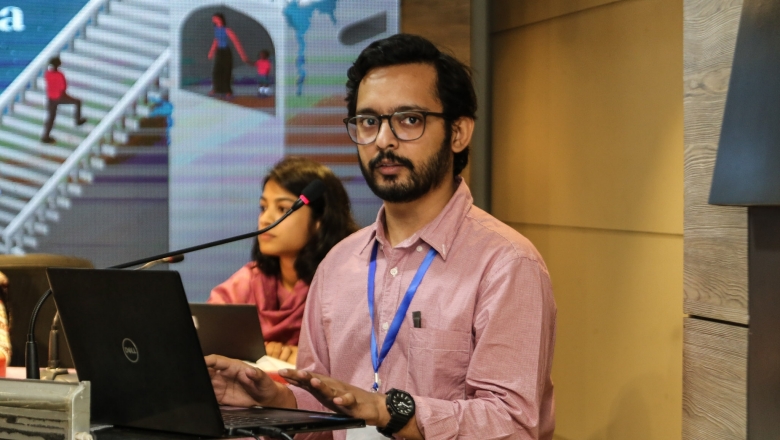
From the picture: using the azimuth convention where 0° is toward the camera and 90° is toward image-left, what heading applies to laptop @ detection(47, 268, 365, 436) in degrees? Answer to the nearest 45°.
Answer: approximately 225°

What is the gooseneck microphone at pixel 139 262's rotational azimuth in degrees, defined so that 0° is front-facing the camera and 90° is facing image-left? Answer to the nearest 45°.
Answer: approximately 270°

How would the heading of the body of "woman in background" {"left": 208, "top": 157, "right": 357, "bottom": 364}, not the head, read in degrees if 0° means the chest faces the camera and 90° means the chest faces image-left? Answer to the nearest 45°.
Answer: approximately 45°

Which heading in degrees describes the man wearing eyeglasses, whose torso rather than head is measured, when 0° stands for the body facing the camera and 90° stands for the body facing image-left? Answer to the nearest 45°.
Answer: approximately 45°

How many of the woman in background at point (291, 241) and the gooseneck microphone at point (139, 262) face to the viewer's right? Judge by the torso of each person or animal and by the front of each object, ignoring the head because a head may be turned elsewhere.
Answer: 1

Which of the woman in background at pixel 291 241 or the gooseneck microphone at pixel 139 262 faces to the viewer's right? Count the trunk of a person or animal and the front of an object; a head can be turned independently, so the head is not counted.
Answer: the gooseneck microphone

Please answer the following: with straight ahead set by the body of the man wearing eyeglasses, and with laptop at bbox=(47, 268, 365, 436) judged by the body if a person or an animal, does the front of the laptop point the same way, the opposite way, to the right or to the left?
the opposite way

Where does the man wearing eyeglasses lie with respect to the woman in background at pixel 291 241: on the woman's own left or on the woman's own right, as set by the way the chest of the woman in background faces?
on the woman's own left
